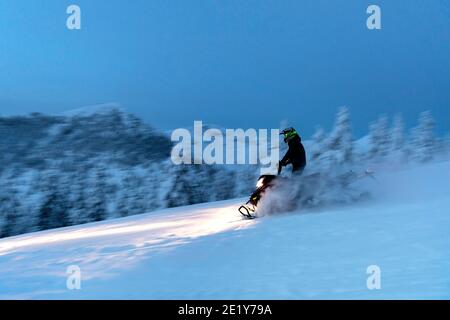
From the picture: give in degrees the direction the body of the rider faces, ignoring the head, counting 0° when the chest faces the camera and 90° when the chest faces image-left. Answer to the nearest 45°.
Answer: approximately 90°

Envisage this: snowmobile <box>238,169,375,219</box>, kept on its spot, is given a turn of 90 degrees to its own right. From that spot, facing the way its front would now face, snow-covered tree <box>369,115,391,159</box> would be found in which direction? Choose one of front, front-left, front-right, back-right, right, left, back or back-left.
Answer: front

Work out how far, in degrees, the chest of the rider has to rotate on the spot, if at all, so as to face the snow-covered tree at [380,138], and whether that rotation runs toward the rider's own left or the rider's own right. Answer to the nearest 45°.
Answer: approximately 90° to the rider's own right

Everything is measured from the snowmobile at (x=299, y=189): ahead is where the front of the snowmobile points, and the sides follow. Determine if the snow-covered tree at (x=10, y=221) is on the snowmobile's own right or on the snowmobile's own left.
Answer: on the snowmobile's own right

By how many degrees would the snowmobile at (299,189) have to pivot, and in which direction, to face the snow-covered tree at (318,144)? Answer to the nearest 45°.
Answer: approximately 90° to its right

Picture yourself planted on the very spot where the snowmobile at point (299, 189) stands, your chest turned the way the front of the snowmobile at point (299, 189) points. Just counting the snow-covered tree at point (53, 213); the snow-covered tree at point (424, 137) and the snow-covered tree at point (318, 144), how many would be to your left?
0

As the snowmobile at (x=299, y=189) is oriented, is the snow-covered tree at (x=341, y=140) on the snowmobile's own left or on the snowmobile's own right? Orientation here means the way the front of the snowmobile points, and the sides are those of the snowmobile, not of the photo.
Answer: on the snowmobile's own right

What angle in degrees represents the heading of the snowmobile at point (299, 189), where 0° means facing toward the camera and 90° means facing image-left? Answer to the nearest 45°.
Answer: approximately 90°
